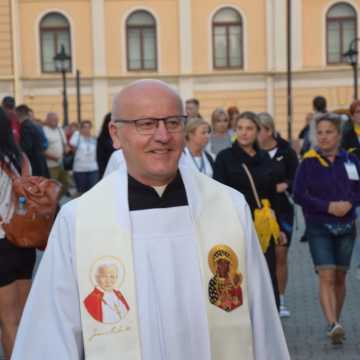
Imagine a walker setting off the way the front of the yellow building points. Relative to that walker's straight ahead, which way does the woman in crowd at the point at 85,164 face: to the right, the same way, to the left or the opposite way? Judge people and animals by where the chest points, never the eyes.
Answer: the same way

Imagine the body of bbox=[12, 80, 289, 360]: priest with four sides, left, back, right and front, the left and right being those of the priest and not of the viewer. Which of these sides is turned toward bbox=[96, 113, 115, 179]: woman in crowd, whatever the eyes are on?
back

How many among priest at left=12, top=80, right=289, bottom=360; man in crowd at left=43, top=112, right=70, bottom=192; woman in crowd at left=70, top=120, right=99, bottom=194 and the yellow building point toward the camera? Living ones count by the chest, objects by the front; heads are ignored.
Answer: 4

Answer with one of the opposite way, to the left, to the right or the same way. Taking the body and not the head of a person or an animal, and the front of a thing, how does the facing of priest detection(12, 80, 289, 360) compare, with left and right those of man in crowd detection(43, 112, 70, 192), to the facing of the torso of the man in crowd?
the same way

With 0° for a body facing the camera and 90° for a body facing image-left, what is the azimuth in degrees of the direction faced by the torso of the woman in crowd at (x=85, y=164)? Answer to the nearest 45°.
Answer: approximately 0°

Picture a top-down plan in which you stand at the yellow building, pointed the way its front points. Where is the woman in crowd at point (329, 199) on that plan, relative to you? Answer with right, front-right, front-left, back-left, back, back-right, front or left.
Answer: front

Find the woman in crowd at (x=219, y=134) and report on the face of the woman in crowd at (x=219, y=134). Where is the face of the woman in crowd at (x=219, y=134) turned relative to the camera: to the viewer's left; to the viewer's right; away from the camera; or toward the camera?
toward the camera

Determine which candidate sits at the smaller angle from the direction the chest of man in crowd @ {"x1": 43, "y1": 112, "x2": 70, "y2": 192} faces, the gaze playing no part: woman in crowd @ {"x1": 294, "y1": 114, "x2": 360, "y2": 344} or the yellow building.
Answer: the woman in crowd

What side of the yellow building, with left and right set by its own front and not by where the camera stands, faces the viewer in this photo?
front

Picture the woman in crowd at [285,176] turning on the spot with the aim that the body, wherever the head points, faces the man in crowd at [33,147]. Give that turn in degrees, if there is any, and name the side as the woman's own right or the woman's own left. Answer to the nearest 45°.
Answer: approximately 45° to the woman's own right

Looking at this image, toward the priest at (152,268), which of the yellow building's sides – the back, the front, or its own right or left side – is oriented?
front

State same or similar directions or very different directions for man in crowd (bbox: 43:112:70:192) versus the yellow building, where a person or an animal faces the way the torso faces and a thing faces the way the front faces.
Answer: same or similar directions

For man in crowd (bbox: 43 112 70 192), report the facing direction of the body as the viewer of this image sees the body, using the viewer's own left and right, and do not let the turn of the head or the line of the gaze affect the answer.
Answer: facing the viewer

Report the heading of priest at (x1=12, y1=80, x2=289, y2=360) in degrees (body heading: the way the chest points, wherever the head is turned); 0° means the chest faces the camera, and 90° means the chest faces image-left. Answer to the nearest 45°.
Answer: approximately 0°

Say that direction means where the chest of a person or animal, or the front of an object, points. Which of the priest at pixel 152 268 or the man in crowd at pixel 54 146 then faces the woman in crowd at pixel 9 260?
the man in crowd

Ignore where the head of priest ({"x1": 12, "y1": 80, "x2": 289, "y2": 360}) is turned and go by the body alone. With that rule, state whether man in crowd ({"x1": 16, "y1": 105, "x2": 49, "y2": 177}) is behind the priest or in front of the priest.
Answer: behind
